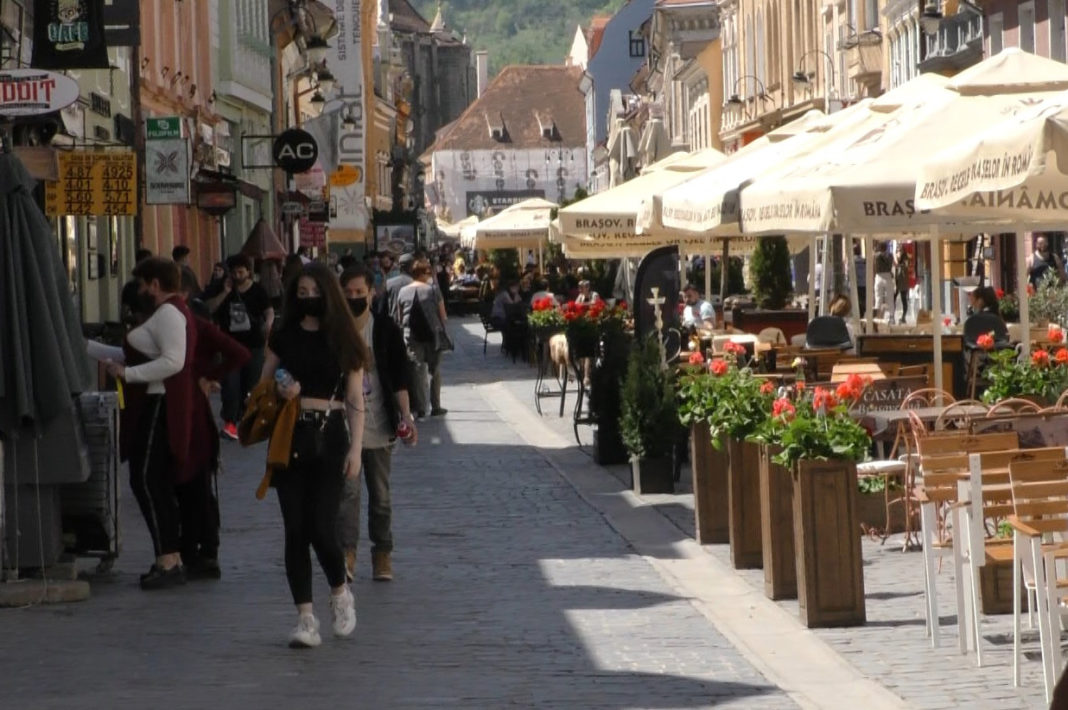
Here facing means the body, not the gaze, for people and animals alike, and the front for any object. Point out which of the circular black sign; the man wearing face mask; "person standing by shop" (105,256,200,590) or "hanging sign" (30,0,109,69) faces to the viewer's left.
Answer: the person standing by shop

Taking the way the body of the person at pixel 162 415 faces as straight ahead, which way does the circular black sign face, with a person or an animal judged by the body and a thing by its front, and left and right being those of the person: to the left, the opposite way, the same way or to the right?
to the left

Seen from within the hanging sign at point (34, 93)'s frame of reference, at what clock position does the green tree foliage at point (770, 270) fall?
The green tree foliage is roughly at 7 o'clock from the hanging sign.

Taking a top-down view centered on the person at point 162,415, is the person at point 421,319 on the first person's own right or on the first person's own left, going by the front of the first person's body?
on the first person's own right

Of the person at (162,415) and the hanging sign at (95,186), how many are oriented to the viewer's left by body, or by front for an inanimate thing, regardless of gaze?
1

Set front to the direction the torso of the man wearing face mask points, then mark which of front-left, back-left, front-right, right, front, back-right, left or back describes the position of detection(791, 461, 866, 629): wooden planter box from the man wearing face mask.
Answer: front-left

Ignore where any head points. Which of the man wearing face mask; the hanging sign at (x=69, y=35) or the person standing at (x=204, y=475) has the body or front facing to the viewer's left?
the person standing

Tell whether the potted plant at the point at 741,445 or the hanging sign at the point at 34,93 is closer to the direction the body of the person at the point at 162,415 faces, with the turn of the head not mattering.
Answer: the hanging sign

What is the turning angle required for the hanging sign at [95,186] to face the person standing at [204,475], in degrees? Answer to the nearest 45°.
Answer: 0° — it already faces them

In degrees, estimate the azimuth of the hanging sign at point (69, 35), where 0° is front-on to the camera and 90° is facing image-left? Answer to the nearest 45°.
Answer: approximately 0°

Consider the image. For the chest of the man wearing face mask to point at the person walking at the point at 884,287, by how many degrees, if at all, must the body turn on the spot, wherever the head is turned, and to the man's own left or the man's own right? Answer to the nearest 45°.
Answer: approximately 180°

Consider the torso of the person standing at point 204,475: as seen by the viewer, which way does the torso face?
to the viewer's left
